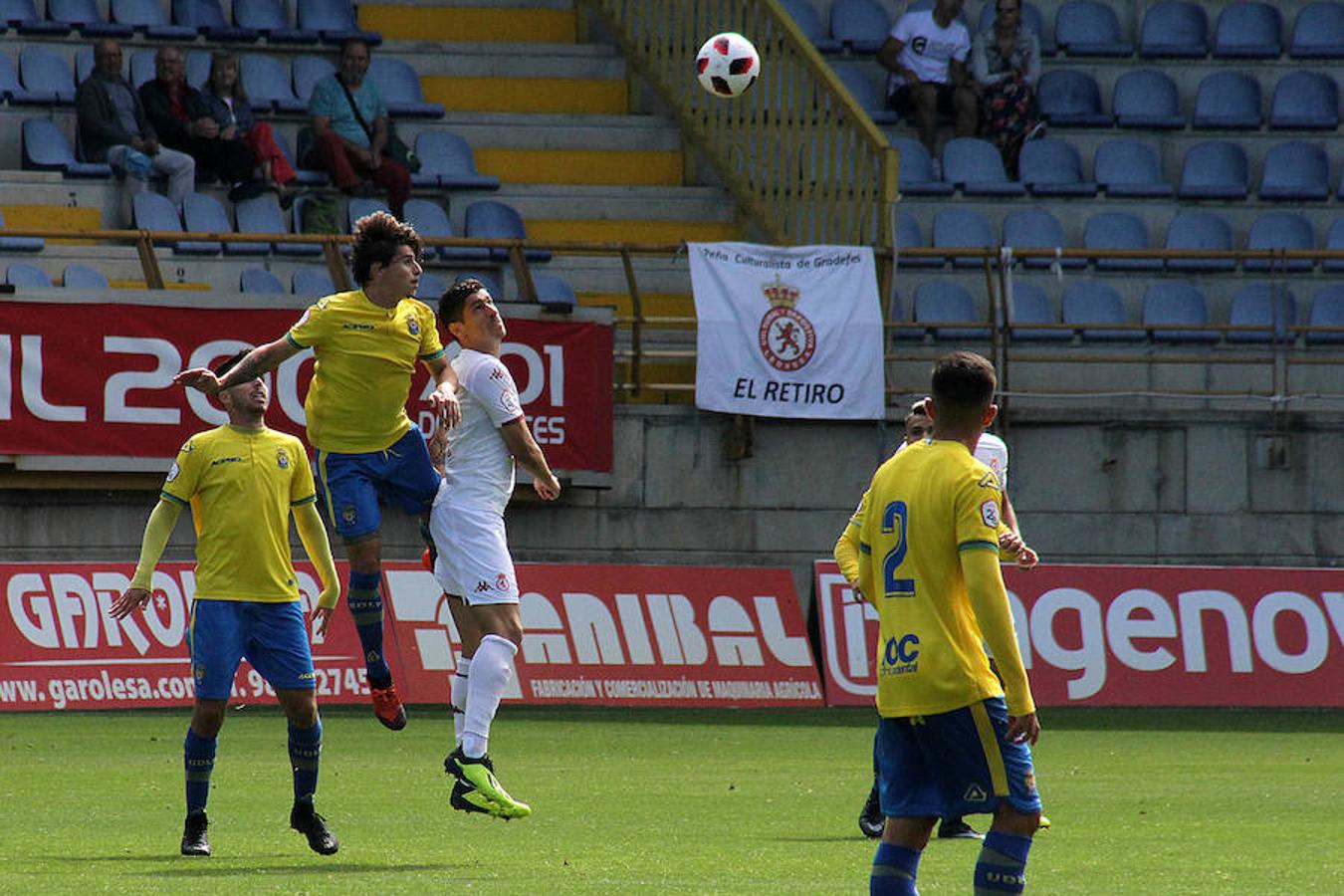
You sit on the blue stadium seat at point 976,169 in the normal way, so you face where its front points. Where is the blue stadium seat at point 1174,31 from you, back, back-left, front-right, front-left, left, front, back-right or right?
left

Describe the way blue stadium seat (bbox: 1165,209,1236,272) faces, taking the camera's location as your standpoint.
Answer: facing the viewer

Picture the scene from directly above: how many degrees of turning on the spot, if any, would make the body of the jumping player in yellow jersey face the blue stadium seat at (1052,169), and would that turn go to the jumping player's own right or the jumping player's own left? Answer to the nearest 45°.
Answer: approximately 90° to the jumping player's own left

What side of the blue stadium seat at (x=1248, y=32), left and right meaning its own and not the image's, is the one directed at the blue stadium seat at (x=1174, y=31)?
right

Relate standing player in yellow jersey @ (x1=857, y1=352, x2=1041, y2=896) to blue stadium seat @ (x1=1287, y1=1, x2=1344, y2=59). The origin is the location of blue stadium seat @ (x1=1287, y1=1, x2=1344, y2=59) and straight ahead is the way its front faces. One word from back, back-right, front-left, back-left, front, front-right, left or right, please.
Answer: front

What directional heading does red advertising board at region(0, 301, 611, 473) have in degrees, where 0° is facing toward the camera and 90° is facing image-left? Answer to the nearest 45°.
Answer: approximately 0°

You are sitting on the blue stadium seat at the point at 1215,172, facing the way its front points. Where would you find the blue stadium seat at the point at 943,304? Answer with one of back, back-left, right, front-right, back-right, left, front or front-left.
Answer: front-right

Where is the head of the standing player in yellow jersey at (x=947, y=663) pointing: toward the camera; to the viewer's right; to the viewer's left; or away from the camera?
away from the camera

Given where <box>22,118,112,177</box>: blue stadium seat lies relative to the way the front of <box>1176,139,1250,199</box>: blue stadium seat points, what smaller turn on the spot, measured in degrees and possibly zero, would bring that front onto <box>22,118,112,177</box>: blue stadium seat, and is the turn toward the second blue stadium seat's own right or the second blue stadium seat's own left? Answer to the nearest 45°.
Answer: approximately 45° to the second blue stadium seat's own right

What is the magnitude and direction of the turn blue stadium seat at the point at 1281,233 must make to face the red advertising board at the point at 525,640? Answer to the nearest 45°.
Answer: approximately 45° to its right

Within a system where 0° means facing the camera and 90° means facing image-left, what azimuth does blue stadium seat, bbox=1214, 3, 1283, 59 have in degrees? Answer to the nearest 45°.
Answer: approximately 0°

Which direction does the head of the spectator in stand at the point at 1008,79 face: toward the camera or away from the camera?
toward the camera

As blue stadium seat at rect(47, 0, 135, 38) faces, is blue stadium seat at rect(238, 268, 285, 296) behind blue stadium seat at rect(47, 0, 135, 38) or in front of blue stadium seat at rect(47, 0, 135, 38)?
in front

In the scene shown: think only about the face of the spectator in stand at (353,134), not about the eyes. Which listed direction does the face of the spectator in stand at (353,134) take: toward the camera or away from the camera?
toward the camera
